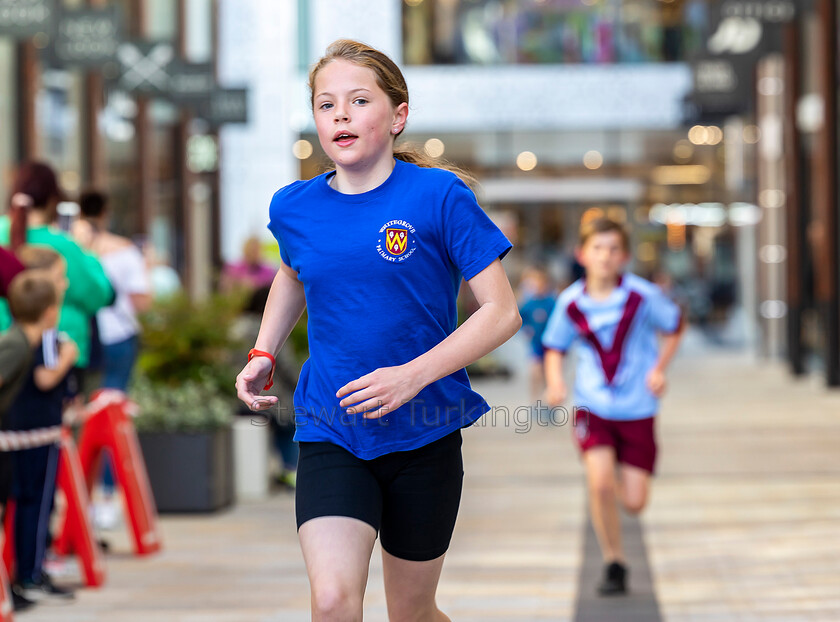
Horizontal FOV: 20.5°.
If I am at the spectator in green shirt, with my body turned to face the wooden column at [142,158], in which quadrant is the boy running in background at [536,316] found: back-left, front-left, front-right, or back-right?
front-right

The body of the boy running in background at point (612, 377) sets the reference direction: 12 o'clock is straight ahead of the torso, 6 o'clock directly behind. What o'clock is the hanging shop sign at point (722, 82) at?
The hanging shop sign is roughly at 6 o'clock from the boy running in background.

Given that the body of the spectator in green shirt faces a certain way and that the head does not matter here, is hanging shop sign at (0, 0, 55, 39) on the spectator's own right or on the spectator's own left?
on the spectator's own left

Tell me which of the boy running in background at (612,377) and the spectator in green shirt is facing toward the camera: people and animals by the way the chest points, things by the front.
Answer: the boy running in background

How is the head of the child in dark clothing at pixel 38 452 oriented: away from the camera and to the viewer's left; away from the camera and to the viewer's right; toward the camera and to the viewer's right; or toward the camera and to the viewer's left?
away from the camera and to the viewer's right

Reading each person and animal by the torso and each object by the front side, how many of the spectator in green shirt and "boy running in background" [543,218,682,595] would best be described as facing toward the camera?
1

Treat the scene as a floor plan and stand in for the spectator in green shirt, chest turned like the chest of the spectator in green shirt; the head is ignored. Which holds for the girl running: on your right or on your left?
on your right

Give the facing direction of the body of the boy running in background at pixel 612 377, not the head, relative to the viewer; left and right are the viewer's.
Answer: facing the viewer

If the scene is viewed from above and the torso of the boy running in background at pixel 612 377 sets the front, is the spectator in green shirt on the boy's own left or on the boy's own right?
on the boy's own right

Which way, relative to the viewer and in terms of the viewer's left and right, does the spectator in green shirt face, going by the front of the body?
facing away from the viewer and to the right of the viewer

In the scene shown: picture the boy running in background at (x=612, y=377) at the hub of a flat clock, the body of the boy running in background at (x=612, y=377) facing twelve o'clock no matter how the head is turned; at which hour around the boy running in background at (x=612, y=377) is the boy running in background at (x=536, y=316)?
the boy running in background at (x=536, y=316) is roughly at 6 o'clock from the boy running in background at (x=612, y=377).

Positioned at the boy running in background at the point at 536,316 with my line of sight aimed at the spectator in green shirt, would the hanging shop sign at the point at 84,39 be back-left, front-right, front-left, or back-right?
front-right
